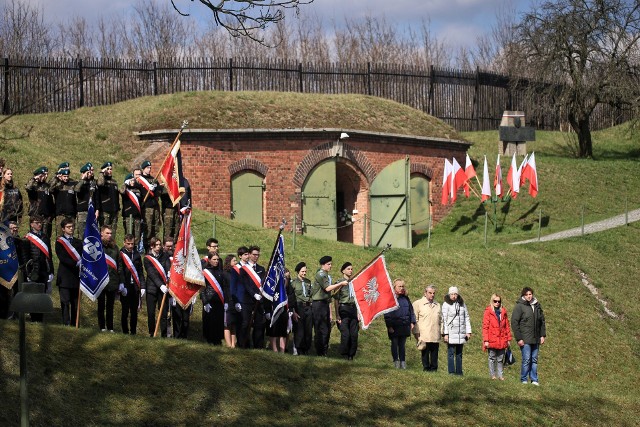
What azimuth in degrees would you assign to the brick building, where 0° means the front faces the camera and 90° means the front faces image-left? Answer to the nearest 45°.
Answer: approximately 0°

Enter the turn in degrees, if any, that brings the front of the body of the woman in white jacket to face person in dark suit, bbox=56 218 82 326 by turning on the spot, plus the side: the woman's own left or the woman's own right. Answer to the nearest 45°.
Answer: approximately 90° to the woman's own right

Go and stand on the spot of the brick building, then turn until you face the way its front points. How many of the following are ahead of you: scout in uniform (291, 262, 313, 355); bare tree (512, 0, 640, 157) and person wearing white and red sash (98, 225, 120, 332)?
2

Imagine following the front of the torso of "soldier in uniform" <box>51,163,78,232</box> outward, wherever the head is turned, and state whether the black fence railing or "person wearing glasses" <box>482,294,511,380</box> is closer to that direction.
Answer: the person wearing glasses

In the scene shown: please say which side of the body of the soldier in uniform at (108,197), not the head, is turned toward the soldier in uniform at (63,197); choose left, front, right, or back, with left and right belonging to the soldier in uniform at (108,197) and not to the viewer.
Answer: right

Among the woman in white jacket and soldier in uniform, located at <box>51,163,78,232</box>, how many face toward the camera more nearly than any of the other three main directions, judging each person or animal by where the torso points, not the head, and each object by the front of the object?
2

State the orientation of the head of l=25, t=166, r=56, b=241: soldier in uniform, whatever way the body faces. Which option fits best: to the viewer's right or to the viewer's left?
to the viewer's right

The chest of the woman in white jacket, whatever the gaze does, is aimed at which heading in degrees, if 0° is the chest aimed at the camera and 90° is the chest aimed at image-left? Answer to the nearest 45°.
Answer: approximately 0°

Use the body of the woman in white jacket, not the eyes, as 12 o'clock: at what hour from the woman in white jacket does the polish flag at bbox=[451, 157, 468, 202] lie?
The polish flag is roughly at 6 o'clock from the woman in white jacket.
